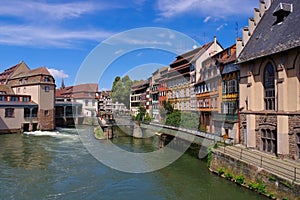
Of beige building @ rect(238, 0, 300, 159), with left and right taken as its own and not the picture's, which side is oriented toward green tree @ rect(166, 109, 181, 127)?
right

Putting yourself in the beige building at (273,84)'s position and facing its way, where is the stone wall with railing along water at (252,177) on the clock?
The stone wall with railing along water is roughly at 11 o'clock from the beige building.

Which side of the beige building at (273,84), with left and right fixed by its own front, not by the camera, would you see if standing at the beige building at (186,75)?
right

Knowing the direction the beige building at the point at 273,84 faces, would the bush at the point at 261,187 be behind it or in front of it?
in front

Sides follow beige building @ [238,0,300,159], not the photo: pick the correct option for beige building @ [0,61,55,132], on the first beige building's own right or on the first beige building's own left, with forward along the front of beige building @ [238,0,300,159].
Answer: on the first beige building's own right

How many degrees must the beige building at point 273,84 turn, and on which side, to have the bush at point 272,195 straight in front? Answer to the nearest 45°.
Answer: approximately 45° to its left

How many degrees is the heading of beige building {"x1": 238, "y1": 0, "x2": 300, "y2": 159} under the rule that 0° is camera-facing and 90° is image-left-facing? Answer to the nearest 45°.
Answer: approximately 45°
